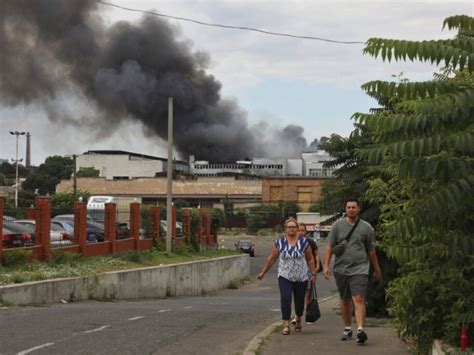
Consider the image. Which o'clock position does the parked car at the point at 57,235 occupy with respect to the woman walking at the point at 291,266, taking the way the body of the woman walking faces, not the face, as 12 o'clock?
The parked car is roughly at 5 o'clock from the woman walking.

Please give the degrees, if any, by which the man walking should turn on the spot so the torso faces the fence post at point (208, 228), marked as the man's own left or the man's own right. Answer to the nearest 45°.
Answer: approximately 180°

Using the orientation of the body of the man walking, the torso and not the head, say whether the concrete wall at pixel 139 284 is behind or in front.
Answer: behind

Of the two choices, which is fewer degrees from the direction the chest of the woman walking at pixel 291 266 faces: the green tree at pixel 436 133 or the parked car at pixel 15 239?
the green tree

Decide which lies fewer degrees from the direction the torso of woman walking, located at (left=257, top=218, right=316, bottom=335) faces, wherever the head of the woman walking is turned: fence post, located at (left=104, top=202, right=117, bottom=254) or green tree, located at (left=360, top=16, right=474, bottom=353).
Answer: the green tree

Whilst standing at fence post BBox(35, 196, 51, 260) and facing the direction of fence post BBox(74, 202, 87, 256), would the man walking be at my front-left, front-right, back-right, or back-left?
back-right

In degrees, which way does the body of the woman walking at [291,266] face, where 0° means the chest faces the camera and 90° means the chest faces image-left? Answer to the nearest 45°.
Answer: approximately 0°

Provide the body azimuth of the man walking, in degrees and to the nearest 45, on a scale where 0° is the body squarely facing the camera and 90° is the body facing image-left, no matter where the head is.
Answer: approximately 0°

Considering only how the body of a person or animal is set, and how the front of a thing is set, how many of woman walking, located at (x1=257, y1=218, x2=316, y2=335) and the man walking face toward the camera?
2

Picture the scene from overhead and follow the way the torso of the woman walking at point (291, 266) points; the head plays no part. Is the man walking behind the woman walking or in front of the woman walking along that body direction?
in front

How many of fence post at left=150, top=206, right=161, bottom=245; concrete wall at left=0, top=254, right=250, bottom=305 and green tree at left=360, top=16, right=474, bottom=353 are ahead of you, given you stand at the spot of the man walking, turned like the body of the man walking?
1

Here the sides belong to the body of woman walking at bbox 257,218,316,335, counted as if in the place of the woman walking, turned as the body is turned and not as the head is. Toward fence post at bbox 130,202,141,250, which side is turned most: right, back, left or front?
back

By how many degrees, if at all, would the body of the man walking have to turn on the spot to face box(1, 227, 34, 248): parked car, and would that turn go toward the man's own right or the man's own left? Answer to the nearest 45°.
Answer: approximately 135° to the man's own right

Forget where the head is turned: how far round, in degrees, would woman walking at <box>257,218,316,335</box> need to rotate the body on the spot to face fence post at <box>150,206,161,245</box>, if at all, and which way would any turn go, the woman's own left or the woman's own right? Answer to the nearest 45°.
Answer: approximately 180°
